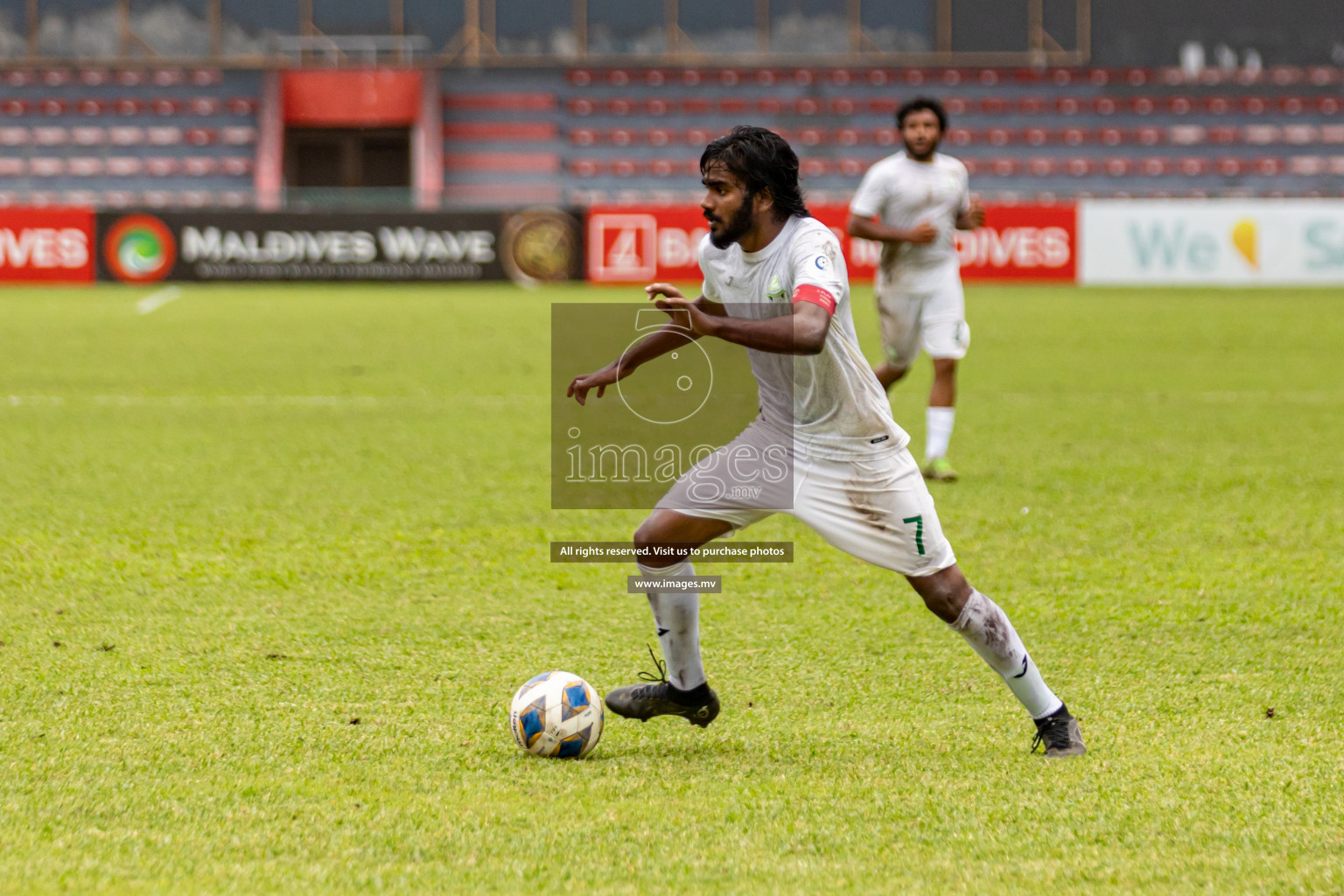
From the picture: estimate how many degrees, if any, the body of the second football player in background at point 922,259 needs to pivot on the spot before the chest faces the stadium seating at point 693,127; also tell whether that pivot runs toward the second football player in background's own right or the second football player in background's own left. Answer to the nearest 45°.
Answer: approximately 180°

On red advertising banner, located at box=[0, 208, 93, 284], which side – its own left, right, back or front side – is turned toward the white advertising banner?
left

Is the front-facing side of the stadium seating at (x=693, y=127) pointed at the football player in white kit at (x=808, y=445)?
yes

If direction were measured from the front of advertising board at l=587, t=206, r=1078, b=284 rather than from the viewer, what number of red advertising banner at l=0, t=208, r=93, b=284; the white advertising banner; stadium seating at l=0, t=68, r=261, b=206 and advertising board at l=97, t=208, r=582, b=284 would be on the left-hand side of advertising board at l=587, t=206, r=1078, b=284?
1

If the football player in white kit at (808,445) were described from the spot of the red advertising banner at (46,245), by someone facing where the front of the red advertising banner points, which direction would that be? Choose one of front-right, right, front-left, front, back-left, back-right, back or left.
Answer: front

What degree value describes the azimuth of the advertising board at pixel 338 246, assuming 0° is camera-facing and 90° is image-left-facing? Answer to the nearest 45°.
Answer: approximately 0°

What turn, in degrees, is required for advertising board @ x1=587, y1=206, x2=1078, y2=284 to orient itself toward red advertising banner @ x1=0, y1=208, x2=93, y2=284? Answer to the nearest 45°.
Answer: approximately 90° to its right

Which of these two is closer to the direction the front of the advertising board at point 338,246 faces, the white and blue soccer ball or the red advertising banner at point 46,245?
the white and blue soccer ball

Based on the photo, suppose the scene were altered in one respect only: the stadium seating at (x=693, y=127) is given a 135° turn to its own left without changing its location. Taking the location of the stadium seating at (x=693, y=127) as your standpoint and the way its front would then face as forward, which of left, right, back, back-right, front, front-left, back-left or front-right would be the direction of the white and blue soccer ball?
back-right

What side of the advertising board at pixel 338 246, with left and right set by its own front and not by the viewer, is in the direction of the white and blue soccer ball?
front
